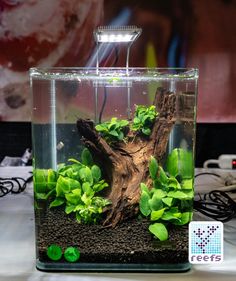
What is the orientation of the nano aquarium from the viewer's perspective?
toward the camera

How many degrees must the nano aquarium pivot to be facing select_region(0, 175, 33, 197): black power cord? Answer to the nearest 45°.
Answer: approximately 135° to its right

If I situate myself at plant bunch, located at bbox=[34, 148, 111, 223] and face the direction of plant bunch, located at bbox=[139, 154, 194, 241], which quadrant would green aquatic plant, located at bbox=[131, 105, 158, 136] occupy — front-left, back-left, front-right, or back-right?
front-left
